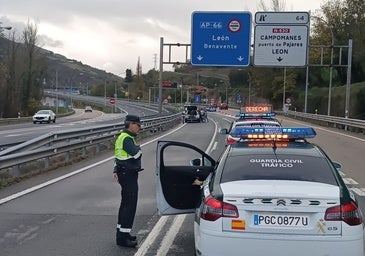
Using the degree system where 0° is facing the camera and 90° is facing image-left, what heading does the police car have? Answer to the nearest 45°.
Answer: approximately 180°

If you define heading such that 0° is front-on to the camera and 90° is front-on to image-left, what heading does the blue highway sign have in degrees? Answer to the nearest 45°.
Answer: approximately 0°

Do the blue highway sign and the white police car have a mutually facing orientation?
yes

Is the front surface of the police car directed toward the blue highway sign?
yes

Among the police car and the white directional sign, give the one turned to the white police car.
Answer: the white directional sign

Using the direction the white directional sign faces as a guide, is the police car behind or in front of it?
in front

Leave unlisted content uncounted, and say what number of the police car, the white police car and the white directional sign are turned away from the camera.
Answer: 2

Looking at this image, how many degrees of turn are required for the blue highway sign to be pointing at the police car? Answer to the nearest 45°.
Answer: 0° — it already faces it

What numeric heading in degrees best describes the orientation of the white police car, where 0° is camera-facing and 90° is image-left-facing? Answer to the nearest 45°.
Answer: approximately 180°

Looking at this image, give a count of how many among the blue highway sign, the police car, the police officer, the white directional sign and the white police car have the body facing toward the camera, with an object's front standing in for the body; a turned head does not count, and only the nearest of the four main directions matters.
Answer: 2

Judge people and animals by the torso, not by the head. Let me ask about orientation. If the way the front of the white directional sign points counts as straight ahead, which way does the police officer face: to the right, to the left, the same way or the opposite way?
to the left

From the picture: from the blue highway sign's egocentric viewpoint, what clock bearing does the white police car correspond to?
The white police car is roughly at 12 o'clock from the blue highway sign.

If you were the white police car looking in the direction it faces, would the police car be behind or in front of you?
in front

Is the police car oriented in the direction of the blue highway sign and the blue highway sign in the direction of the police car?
yes

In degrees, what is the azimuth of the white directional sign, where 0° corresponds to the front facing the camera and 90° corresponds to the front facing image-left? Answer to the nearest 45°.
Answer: approximately 0°

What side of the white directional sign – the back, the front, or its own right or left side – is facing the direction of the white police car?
front
